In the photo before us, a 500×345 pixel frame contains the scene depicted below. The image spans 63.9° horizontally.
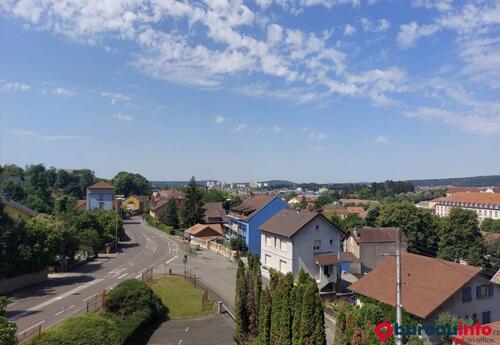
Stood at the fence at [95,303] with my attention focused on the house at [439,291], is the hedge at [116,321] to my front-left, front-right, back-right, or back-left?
front-right

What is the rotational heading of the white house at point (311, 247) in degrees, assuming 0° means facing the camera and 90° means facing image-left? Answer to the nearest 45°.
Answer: approximately 315°

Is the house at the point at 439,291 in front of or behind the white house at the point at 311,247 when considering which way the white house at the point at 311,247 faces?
in front

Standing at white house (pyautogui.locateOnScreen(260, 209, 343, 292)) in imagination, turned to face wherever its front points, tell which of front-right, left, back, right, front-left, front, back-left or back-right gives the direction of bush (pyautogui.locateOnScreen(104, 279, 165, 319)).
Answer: right

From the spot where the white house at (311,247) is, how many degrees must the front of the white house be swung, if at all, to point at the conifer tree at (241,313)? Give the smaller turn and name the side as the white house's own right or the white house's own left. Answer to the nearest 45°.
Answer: approximately 45° to the white house's own right

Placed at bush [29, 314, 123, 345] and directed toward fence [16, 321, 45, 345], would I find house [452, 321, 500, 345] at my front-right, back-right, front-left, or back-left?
back-right
